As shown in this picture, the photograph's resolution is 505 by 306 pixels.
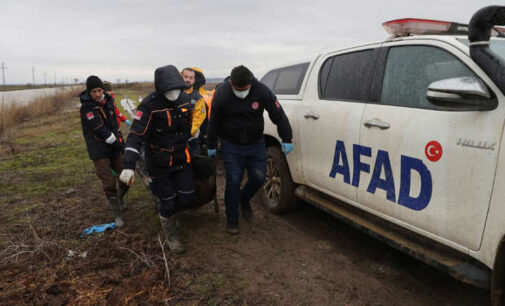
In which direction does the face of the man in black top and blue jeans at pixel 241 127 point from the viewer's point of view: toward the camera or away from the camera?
toward the camera

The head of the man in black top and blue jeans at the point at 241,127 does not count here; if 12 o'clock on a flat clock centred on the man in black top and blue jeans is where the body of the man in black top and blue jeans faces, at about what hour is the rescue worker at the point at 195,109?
The rescue worker is roughly at 5 o'clock from the man in black top and blue jeans.

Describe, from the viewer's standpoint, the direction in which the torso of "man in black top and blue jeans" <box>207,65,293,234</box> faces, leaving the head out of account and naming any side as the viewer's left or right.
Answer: facing the viewer

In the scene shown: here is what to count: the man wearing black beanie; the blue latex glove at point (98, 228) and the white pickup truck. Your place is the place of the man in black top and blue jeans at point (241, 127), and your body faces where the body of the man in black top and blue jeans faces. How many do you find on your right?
2

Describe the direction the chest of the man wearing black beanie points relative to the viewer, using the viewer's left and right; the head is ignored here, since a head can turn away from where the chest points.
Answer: facing the viewer and to the right of the viewer

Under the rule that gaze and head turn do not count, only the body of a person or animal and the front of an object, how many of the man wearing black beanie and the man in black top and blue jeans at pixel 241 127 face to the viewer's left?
0

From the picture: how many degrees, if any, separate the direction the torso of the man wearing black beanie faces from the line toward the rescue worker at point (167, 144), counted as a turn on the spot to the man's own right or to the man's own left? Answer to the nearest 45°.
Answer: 0° — they already face them

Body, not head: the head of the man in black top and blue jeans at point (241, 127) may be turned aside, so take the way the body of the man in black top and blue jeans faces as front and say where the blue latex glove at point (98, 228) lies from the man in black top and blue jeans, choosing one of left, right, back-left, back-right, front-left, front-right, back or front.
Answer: right

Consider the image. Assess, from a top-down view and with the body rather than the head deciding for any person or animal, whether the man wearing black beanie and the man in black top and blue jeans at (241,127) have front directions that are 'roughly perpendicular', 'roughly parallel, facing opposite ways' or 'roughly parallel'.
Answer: roughly perpendicular

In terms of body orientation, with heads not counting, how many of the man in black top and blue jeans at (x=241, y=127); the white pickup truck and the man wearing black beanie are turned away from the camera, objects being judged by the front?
0

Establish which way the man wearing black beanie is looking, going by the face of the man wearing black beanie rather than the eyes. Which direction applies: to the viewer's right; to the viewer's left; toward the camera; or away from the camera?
toward the camera

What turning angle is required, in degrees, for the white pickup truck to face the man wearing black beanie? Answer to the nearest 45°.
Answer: approximately 135° to its right
